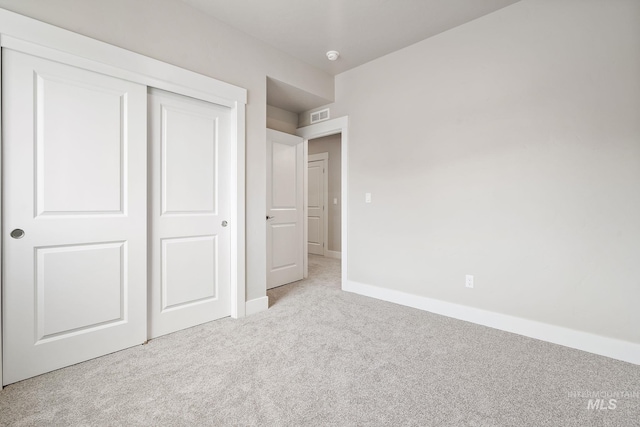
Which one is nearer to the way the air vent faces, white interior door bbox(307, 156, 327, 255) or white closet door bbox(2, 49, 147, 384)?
the white closet door

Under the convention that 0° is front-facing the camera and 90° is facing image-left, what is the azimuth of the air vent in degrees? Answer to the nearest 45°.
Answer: approximately 45°

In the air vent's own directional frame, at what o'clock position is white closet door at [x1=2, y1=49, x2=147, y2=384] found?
The white closet door is roughly at 12 o'clock from the air vent.

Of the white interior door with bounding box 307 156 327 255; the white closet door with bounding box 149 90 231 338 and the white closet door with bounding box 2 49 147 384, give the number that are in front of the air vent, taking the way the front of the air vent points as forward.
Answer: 2
